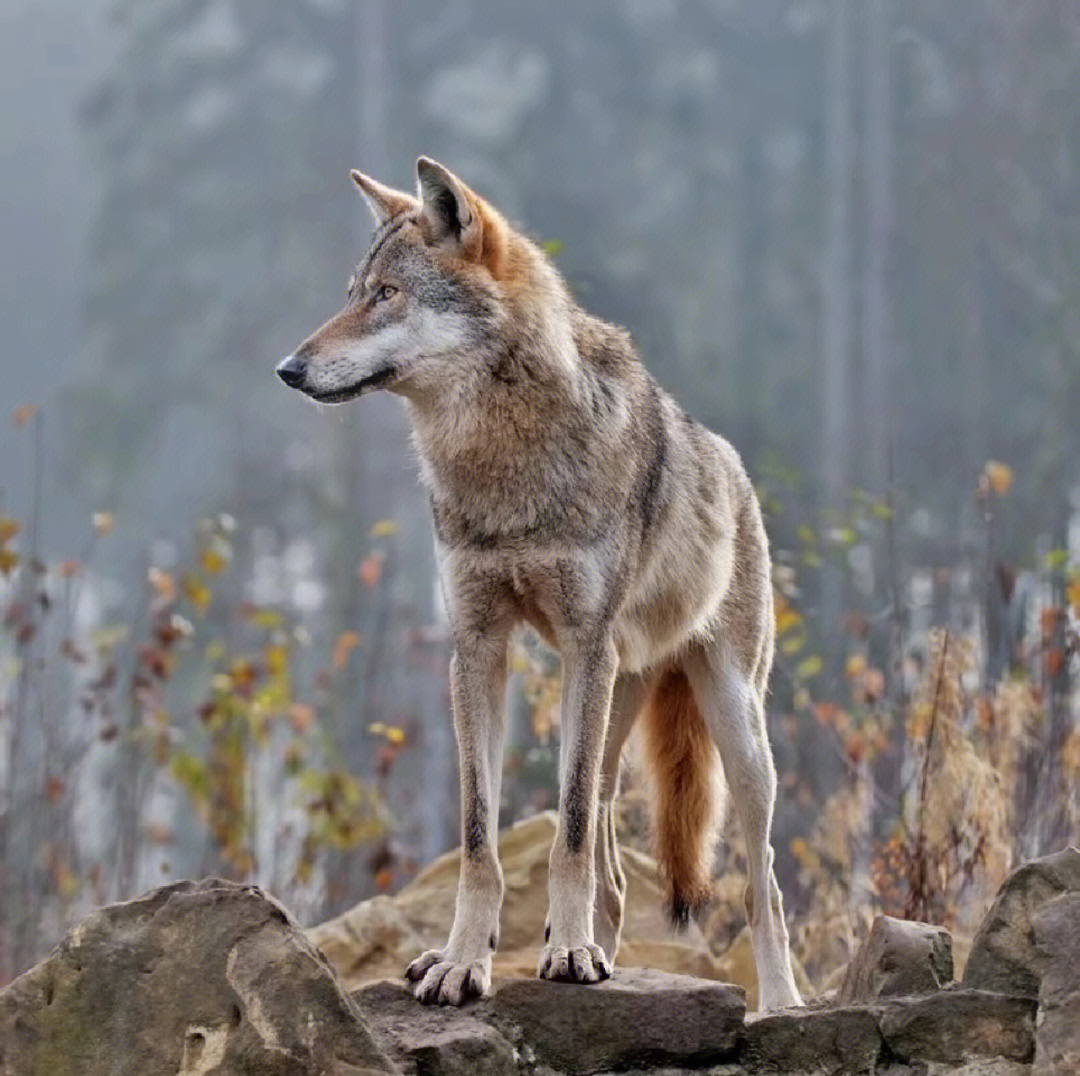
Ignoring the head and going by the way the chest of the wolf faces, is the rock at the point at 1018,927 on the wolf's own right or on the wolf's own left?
on the wolf's own left

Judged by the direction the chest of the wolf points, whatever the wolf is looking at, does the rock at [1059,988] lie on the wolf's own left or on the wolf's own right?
on the wolf's own left

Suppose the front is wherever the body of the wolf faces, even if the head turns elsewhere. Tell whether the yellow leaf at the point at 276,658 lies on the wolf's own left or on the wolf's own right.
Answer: on the wolf's own right

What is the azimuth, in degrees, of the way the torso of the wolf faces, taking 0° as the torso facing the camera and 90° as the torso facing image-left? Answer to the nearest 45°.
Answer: approximately 45°

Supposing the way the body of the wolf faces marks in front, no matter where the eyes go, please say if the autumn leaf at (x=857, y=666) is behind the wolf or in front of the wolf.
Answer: behind
